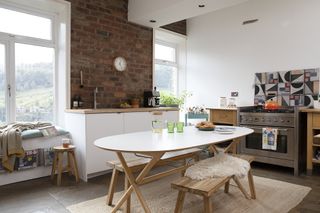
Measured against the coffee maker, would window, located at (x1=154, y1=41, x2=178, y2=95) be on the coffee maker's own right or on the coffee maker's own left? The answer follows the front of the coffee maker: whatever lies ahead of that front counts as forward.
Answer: on the coffee maker's own left

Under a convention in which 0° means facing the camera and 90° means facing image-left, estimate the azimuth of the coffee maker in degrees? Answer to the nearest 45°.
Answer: approximately 315°

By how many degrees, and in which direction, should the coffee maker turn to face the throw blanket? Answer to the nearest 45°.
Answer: approximately 90° to its right

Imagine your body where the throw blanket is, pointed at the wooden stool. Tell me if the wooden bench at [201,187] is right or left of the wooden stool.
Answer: right

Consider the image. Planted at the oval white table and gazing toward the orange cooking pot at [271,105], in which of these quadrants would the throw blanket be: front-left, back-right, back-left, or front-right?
back-left

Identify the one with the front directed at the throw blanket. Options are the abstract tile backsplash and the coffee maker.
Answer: the abstract tile backsplash

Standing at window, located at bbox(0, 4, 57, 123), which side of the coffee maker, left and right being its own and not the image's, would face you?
right

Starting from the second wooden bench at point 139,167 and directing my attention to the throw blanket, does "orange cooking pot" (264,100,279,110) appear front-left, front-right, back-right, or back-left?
back-right
